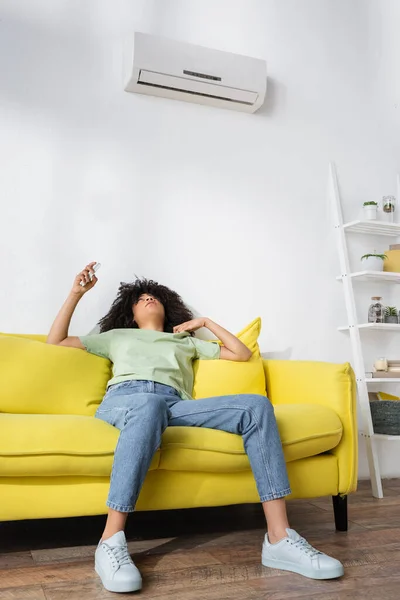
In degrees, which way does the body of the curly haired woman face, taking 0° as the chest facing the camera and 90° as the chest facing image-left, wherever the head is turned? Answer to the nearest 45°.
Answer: approximately 0°

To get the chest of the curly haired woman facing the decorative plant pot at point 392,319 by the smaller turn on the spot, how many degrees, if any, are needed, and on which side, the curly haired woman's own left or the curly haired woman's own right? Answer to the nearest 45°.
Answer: approximately 135° to the curly haired woman's own left

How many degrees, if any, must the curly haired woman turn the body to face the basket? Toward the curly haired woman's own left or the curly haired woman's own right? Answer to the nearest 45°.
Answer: approximately 135° to the curly haired woman's own left

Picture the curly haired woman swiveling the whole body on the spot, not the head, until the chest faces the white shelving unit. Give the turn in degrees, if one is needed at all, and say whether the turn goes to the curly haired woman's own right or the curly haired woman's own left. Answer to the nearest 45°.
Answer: approximately 135° to the curly haired woman's own left
